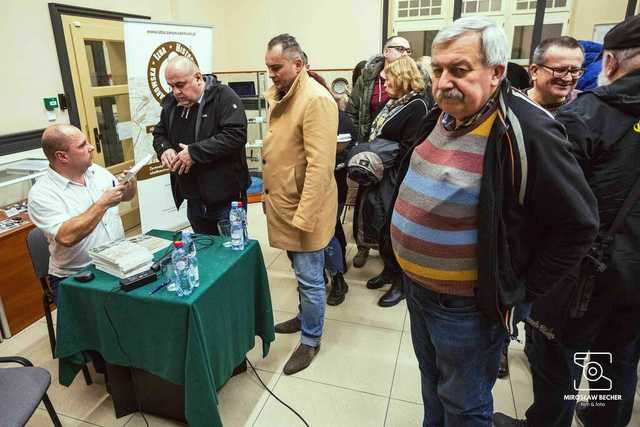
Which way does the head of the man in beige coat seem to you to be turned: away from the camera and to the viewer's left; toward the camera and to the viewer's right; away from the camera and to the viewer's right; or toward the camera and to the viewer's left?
toward the camera and to the viewer's left

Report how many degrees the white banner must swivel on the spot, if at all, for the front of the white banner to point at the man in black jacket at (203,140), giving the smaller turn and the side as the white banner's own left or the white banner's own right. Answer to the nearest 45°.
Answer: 0° — it already faces them

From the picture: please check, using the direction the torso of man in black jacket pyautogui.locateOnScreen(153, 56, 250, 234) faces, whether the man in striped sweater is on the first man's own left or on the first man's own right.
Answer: on the first man's own left

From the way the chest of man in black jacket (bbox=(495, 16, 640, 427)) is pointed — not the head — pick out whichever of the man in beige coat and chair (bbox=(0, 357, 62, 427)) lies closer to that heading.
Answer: the man in beige coat

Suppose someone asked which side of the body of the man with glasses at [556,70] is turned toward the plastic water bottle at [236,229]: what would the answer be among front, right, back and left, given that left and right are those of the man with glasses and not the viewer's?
right

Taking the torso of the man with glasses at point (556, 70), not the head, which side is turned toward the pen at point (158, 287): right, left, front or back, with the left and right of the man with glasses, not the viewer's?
right

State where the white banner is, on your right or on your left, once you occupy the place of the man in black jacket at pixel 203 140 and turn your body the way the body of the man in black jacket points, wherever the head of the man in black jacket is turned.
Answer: on your right

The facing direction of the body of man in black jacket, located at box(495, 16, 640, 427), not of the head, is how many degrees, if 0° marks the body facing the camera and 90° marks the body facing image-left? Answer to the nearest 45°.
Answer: approximately 135°

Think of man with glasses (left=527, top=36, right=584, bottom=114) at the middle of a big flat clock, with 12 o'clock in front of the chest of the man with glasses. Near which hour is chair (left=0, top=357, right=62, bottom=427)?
The chair is roughly at 3 o'clock from the man with glasses.

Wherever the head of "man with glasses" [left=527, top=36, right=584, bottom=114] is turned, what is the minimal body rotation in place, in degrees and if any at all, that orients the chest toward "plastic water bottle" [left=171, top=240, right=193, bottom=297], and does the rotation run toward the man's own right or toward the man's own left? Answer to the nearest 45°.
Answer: approximately 90° to the man's own right

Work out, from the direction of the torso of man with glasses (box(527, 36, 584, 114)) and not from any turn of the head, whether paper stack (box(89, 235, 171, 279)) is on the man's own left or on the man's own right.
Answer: on the man's own right

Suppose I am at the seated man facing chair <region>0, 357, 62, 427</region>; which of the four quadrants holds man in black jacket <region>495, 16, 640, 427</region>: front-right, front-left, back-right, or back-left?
front-left

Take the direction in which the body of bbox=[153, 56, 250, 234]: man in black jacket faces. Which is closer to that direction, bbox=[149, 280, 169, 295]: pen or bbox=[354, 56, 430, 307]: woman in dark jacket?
the pen

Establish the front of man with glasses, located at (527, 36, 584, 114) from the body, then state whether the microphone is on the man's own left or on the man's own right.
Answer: on the man's own right

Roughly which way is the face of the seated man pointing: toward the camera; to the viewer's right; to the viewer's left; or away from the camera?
to the viewer's right

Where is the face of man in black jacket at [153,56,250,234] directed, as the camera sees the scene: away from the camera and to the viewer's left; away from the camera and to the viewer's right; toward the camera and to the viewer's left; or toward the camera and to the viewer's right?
toward the camera and to the viewer's left

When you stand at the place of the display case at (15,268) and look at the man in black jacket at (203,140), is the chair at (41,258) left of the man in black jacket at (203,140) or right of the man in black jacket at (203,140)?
right
